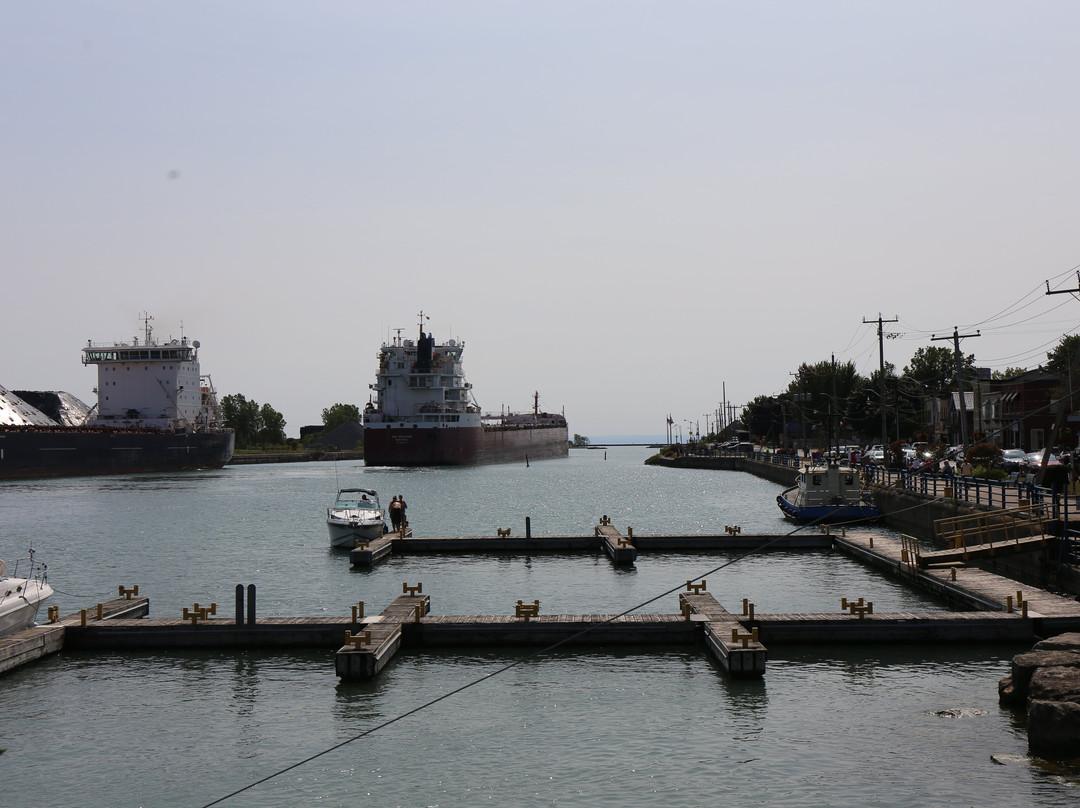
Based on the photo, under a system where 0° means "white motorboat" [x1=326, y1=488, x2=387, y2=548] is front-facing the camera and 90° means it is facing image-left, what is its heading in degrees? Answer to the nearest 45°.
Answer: approximately 0°

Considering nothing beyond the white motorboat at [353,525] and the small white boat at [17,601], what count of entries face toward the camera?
1

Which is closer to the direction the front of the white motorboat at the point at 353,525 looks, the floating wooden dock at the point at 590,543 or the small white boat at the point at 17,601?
the small white boat

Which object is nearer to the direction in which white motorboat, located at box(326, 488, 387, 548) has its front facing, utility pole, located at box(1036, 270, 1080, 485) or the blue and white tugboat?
the utility pole

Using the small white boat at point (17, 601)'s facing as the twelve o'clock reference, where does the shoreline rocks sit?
The shoreline rocks is roughly at 3 o'clock from the small white boat.

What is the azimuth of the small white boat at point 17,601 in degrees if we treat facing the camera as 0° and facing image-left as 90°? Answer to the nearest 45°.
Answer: approximately 225°
